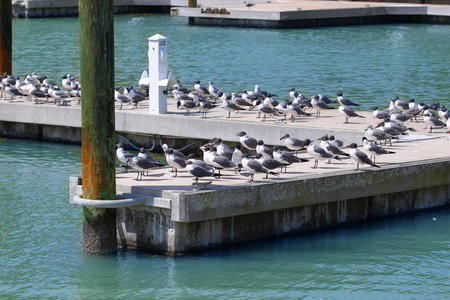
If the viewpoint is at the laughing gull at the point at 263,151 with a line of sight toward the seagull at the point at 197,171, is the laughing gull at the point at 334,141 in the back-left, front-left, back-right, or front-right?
back-left

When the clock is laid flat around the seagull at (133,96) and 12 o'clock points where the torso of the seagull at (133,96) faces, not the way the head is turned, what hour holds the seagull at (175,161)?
the seagull at (175,161) is roughly at 9 o'clock from the seagull at (133,96).

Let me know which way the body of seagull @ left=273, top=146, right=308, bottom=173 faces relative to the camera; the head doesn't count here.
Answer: to the viewer's left

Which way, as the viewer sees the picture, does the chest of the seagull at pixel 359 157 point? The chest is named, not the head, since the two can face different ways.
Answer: to the viewer's left

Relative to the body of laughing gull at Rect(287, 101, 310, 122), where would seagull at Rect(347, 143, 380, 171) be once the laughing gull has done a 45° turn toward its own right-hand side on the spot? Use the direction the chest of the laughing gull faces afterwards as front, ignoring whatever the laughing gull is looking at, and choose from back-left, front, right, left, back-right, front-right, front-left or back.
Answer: back-left

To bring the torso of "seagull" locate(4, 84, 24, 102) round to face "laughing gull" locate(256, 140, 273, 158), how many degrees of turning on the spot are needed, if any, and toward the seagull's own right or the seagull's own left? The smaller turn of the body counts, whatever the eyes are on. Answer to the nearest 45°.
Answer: approximately 135° to the seagull's own left

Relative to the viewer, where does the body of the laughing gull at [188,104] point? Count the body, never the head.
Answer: to the viewer's left

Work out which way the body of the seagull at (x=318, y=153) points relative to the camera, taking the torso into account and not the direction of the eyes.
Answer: to the viewer's left
